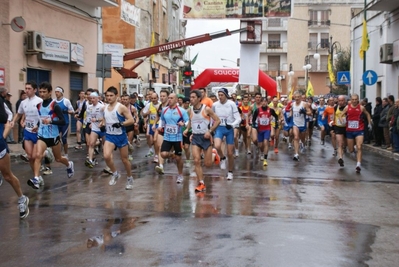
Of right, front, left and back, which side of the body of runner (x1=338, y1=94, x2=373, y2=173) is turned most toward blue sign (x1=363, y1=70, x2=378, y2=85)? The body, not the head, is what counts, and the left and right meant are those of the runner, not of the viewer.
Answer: back

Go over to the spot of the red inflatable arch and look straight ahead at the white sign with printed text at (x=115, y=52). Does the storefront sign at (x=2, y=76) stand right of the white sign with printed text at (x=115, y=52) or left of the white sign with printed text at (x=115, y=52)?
left

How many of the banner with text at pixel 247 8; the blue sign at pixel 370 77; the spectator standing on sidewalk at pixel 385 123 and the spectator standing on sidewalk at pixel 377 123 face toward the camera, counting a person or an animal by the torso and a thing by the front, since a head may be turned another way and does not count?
2

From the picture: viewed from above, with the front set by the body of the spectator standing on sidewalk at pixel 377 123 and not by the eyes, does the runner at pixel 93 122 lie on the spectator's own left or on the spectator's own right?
on the spectator's own left

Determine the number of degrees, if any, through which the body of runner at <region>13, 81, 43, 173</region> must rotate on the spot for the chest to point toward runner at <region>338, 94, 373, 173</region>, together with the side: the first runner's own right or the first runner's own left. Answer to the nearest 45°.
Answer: approximately 135° to the first runner's own left

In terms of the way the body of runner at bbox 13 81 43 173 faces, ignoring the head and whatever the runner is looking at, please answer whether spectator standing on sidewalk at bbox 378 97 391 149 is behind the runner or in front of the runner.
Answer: behind

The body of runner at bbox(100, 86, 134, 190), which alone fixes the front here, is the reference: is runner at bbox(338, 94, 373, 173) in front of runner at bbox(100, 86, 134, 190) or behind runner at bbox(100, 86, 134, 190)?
behind

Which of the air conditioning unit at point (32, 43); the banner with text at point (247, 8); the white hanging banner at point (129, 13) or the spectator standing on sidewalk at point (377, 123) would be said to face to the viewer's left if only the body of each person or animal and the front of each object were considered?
the spectator standing on sidewalk

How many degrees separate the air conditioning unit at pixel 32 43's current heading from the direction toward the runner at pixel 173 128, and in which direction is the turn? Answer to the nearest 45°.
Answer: approximately 45° to its right

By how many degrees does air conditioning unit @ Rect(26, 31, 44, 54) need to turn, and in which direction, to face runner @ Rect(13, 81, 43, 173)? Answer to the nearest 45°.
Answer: approximately 45° to its right
